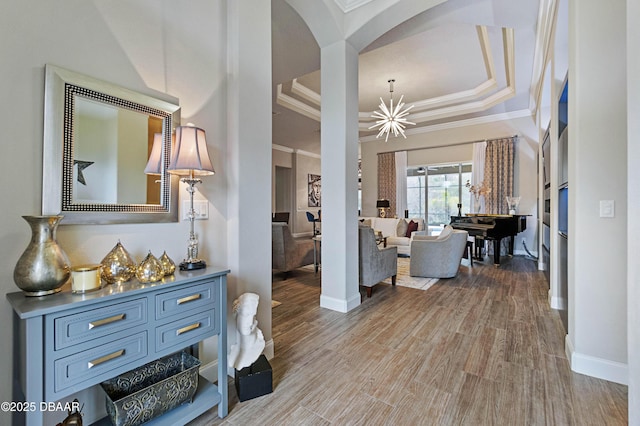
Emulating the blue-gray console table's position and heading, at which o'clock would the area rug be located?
The area rug is roughly at 10 o'clock from the blue-gray console table.

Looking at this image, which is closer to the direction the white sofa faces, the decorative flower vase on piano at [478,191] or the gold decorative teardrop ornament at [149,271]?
the gold decorative teardrop ornament

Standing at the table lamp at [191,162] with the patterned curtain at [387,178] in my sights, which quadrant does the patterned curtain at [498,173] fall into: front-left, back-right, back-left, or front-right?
front-right

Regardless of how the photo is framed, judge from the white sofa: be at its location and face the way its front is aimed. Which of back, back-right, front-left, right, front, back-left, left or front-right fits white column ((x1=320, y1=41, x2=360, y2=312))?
front

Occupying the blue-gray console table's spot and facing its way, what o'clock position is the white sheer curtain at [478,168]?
The white sheer curtain is roughly at 10 o'clock from the blue-gray console table.

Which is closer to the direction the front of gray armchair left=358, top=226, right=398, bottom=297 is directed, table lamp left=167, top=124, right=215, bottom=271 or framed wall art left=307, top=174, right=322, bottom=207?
the framed wall art

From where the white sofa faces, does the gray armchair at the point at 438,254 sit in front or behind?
in front

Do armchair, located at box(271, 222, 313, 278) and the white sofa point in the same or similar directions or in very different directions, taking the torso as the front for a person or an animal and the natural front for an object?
very different directions

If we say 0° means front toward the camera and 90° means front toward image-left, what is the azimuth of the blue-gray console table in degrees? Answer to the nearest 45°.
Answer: approximately 315°

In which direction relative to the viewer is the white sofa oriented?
toward the camera

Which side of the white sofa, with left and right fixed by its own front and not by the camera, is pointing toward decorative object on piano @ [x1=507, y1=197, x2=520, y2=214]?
left

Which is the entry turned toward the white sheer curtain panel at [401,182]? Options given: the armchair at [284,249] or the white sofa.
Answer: the armchair

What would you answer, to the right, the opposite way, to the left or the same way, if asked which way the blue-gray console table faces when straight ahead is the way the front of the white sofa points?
to the left

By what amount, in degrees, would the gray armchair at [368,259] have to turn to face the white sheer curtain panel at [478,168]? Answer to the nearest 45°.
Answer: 0° — it already faces it

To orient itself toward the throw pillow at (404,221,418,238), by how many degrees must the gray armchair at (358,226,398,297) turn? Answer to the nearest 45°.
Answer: approximately 45° to its left

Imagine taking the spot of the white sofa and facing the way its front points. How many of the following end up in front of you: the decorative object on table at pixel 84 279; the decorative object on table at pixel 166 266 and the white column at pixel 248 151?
3

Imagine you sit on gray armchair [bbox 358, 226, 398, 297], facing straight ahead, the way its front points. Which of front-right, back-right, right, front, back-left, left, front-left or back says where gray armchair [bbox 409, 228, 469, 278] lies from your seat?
front

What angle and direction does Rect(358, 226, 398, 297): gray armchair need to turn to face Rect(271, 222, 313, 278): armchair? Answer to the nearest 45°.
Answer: approximately 90° to its left

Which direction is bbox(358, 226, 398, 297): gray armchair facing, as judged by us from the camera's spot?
facing away from the viewer and to the right of the viewer

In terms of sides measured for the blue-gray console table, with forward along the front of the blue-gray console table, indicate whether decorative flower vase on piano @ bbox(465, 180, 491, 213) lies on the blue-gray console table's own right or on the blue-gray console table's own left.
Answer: on the blue-gray console table's own left

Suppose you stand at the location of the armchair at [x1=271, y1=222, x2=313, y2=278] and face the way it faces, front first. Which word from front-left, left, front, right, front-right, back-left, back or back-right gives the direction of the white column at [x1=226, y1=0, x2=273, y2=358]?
back-right
